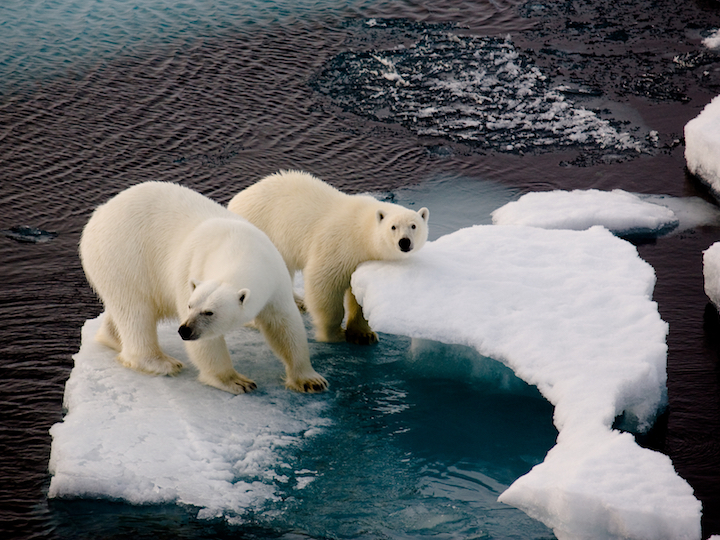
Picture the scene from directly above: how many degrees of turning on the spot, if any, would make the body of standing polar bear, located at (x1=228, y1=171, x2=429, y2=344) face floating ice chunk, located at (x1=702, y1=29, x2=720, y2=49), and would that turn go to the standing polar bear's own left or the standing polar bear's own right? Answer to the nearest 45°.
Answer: approximately 90° to the standing polar bear's own left

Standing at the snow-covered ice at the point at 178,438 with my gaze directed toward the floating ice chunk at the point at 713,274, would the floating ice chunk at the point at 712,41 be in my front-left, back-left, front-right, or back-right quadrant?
front-left

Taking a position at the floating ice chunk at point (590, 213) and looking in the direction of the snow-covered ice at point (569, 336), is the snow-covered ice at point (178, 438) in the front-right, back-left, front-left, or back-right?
front-right

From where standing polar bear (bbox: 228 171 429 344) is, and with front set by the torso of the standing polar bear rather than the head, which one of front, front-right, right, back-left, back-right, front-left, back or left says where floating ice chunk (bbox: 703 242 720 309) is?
front-left

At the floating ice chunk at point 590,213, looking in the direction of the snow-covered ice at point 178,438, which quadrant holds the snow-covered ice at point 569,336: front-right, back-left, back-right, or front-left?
front-left

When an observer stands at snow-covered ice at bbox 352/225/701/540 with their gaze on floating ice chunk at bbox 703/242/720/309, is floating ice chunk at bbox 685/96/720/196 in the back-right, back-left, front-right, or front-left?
front-left
